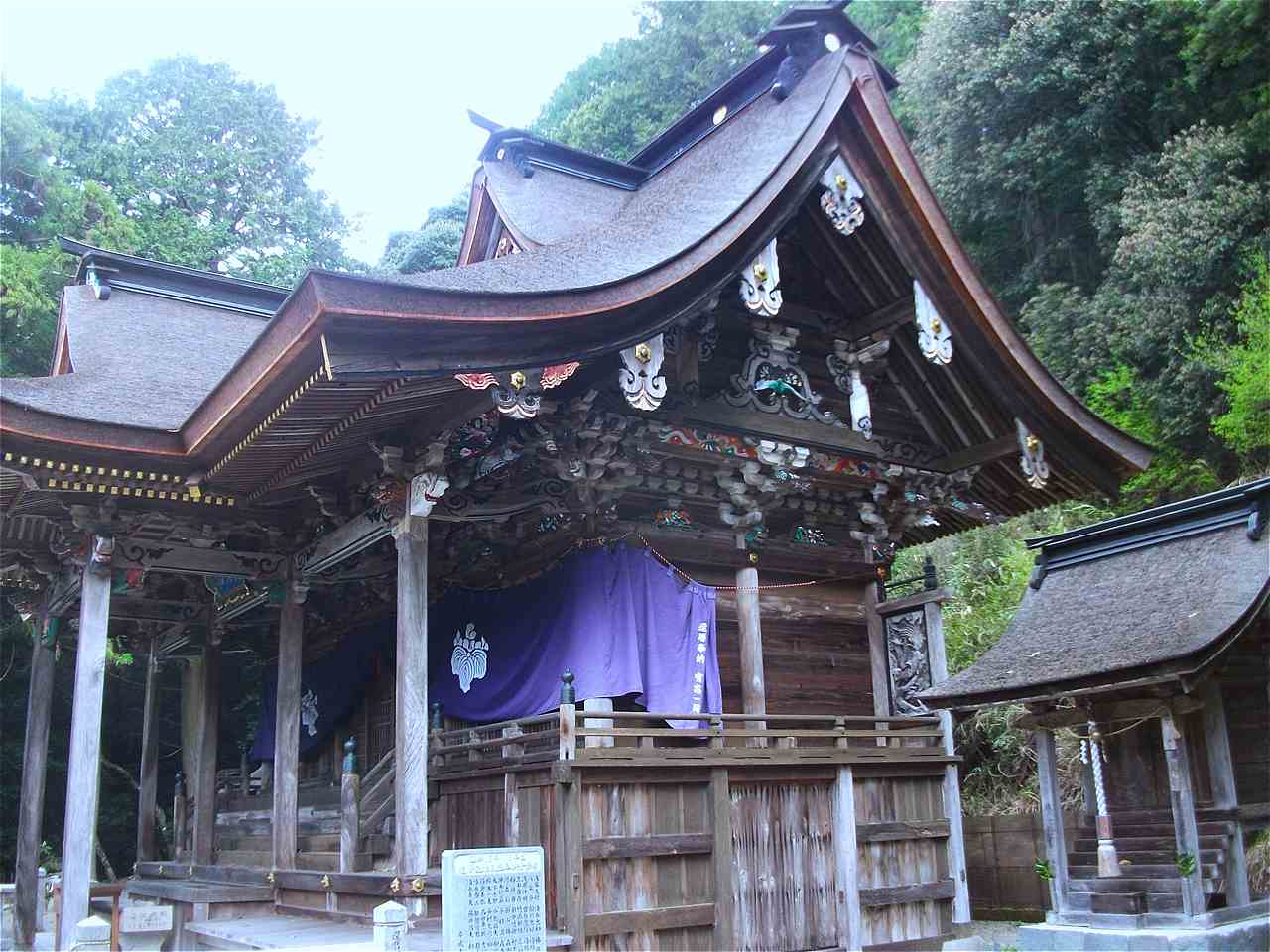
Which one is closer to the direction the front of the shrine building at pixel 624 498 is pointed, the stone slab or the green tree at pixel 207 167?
the stone slab

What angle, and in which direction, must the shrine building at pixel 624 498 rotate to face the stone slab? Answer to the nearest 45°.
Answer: approximately 45° to its left

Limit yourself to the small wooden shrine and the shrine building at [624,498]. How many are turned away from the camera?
0

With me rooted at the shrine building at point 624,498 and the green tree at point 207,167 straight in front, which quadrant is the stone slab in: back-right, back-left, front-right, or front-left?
back-left

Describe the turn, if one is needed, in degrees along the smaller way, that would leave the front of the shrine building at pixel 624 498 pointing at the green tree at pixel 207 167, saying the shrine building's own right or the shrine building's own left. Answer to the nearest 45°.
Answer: approximately 90° to the shrine building's own right

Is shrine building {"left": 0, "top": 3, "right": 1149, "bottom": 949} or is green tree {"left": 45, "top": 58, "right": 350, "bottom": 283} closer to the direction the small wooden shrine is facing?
the shrine building

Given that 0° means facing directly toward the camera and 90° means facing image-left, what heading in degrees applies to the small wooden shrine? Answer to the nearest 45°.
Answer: approximately 45°

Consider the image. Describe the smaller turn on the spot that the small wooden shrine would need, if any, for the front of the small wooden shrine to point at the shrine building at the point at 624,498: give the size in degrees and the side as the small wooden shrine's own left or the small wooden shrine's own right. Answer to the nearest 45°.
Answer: approximately 45° to the small wooden shrine's own right

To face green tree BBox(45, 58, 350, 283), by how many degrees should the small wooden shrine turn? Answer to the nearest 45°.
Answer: approximately 90° to its right

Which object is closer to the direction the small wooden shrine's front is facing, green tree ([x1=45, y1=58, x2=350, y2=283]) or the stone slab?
the stone slab
